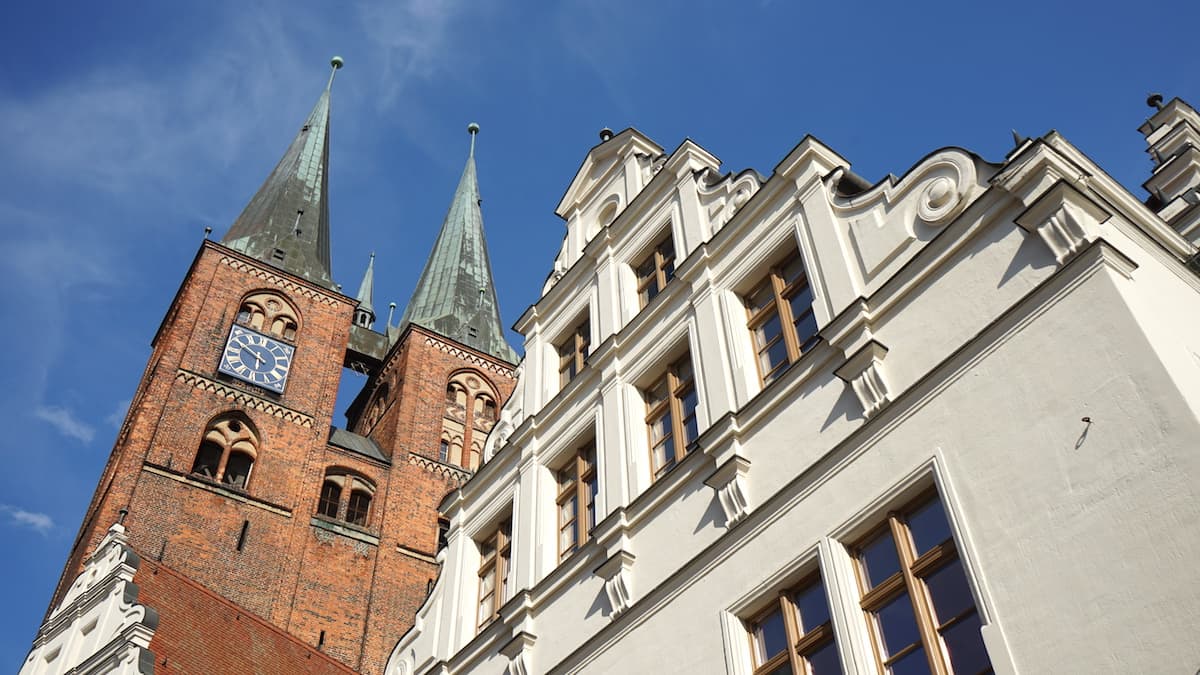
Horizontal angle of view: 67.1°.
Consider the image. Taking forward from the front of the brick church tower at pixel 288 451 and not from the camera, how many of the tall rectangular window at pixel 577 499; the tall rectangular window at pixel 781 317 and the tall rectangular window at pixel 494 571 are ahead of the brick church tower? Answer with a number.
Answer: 3

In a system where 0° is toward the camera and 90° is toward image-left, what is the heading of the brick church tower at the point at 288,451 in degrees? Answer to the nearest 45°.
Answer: approximately 0°

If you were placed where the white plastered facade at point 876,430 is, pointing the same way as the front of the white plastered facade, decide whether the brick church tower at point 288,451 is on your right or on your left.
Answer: on your right

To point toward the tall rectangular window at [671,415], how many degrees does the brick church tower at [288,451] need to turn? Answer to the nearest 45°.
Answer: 0° — it already faces it

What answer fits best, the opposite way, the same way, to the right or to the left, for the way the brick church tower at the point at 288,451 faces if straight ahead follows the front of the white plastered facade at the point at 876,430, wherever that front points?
to the left

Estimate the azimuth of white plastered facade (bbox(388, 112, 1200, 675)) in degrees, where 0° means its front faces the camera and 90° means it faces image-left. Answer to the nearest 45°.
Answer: approximately 45°
